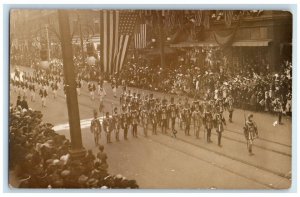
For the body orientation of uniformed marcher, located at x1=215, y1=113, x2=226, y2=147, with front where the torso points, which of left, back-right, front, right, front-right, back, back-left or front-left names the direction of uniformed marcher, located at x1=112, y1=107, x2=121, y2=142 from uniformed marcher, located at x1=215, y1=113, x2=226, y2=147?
back-right

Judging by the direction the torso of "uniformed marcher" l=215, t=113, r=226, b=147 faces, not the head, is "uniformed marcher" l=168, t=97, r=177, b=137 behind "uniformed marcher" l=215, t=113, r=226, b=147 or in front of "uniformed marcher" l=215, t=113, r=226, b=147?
behind

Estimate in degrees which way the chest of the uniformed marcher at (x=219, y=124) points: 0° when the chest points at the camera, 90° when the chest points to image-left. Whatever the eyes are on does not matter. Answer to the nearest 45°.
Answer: approximately 315°
